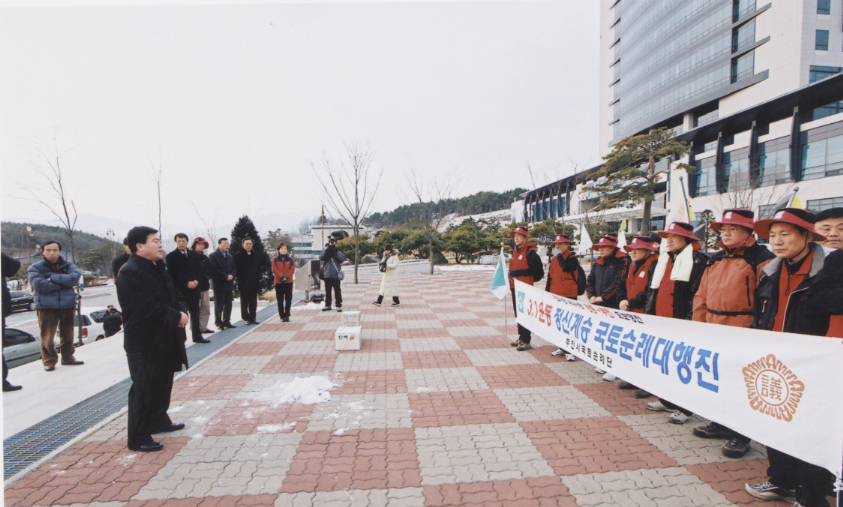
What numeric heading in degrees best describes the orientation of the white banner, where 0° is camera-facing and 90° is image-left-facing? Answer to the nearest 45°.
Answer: approximately 45°

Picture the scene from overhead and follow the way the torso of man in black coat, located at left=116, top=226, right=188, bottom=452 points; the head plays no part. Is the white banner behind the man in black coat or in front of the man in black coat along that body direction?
in front

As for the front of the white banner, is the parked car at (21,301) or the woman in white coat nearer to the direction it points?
the parked car

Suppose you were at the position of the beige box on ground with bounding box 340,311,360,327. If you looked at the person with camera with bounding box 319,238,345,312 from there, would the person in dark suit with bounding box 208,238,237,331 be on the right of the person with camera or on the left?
left

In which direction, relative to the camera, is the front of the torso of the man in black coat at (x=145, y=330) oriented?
to the viewer's right

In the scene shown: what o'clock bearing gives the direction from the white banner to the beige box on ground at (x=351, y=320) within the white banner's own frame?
The beige box on ground is roughly at 2 o'clock from the white banner.

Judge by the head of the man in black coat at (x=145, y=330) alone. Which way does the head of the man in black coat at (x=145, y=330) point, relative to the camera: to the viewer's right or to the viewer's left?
to the viewer's right

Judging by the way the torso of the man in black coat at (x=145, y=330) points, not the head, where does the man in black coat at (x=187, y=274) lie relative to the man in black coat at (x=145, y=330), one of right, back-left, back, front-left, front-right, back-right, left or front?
left

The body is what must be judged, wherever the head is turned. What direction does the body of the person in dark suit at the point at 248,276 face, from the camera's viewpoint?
toward the camera

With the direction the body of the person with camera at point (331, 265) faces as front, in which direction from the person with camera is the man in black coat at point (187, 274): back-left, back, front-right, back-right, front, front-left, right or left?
front-right

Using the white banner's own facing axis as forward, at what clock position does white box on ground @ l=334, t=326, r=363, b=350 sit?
The white box on ground is roughly at 2 o'clock from the white banner.

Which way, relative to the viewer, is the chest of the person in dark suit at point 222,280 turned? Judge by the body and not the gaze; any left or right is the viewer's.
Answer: facing the viewer and to the right of the viewer

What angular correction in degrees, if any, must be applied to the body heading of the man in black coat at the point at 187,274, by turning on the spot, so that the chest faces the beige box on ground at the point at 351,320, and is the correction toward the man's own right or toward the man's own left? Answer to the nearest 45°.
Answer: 0° — they already face it

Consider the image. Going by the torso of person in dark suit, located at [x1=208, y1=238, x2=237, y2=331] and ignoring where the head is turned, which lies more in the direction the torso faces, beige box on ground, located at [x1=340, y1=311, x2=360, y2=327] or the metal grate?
the beige box on ground
